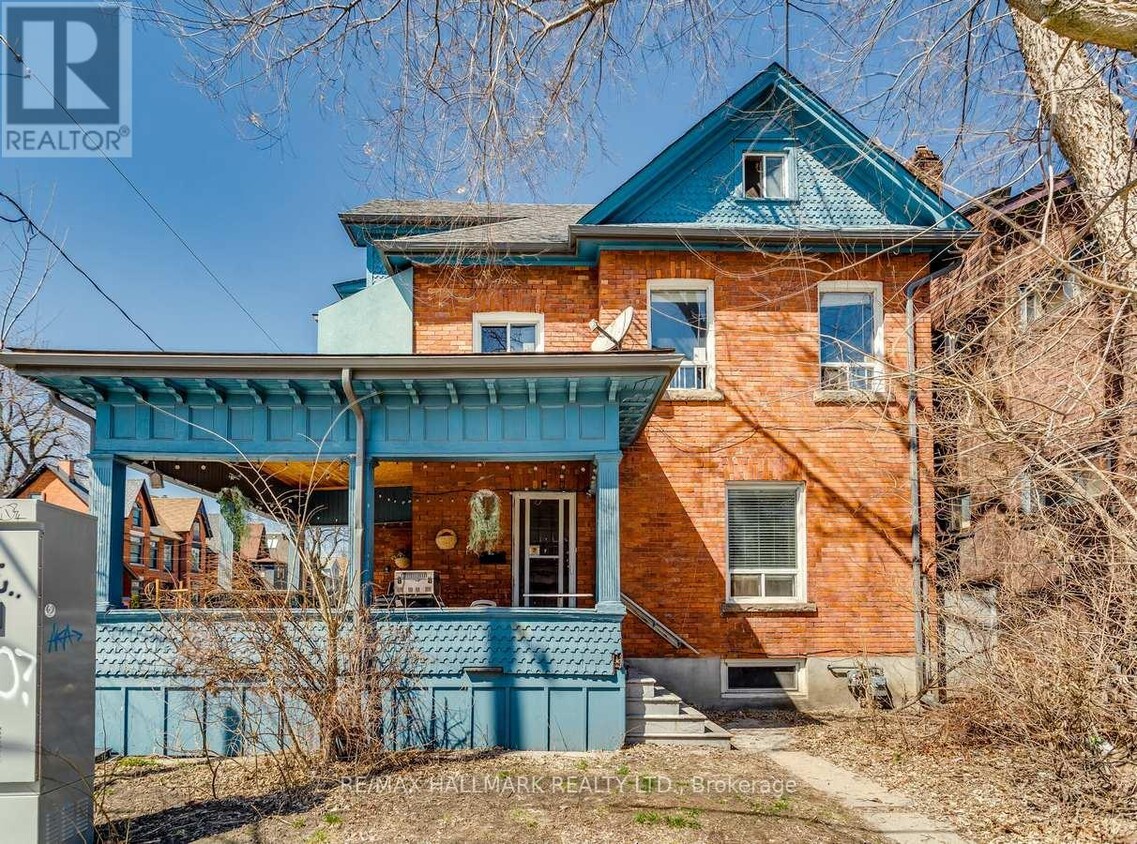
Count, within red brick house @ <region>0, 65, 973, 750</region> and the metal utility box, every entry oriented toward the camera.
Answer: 2

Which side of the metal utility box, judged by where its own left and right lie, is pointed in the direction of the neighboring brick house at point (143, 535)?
back

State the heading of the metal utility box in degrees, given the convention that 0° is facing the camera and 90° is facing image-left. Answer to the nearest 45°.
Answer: approximately 0°

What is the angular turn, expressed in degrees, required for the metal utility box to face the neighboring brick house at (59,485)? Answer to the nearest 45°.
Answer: approximately 180°
